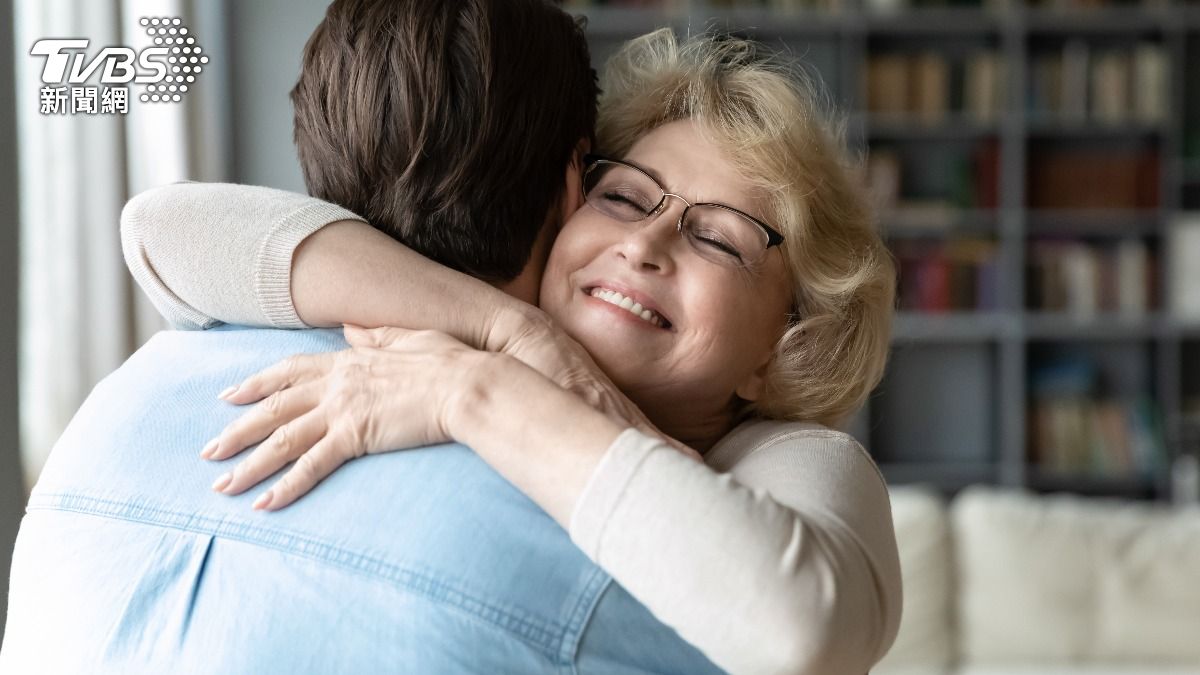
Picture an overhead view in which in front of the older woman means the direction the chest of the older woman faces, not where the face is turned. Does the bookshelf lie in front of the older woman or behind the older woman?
behind

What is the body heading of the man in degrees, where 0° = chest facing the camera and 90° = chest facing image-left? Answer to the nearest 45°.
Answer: approximately 225°

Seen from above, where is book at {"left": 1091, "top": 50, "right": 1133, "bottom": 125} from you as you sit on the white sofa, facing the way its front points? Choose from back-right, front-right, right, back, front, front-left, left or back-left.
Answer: back

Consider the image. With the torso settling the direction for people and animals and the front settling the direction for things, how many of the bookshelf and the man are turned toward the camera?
1

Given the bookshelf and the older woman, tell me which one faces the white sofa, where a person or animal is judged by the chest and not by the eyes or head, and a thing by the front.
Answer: the bookshelf

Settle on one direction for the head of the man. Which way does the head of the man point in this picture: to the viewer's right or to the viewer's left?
to the viewer's right

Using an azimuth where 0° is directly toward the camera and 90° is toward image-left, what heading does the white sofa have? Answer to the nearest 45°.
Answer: approximately 0°

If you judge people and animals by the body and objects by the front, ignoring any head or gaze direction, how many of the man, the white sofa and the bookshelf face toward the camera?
2

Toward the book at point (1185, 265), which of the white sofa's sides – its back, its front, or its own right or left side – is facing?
back
